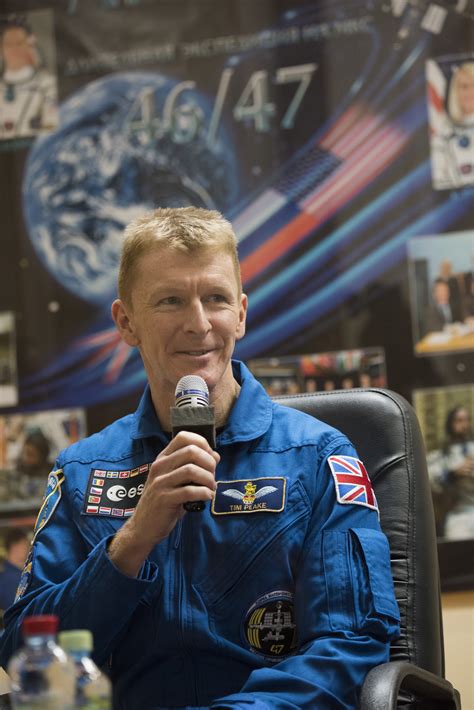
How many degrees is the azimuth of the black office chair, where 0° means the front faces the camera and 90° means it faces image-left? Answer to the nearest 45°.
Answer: approximately 45°

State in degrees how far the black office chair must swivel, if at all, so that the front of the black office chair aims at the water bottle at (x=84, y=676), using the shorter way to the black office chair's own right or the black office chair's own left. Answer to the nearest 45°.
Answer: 0° — it already faces it

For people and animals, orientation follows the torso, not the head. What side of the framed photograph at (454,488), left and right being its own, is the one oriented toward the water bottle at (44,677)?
front

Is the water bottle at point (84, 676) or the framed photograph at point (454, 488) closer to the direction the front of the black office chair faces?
the water bottle

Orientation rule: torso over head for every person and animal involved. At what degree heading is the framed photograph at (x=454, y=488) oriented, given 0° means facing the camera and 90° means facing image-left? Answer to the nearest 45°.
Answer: approximately 0°

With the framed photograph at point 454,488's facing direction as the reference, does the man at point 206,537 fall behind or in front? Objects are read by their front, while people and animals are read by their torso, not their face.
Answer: in front

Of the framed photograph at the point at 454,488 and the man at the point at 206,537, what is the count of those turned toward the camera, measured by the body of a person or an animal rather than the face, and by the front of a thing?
2

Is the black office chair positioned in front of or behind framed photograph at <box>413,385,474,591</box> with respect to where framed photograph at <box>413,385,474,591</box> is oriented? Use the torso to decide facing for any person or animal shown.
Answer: in front

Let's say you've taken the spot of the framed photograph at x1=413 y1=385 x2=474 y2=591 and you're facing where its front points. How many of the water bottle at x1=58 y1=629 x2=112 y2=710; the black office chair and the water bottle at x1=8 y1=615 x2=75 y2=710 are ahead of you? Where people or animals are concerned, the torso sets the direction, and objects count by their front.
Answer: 3

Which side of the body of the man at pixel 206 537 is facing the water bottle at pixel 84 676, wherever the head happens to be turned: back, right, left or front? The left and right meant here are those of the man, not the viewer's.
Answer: front

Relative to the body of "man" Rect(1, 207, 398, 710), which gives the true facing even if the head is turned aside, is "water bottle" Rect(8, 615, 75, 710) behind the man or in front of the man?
in front
